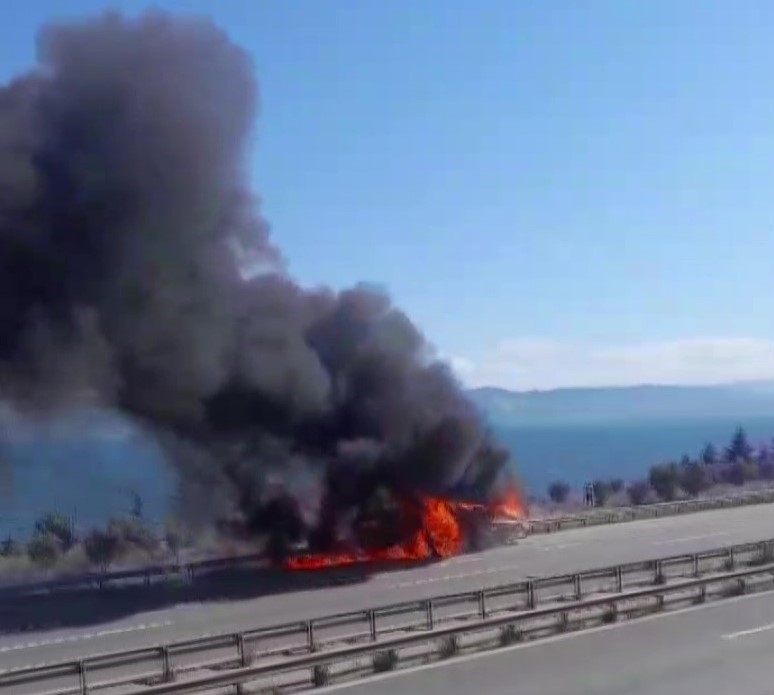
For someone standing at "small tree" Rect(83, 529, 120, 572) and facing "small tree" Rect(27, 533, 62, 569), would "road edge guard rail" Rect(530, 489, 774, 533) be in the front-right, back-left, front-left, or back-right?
back-right

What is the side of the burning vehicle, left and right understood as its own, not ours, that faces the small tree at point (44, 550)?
front

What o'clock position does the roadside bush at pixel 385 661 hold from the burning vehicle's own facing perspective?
The roadside bush is roughly at 9 o'clock from the burning vehicle.

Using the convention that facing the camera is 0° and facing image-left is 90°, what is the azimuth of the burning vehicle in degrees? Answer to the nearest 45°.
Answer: approximately 90°
